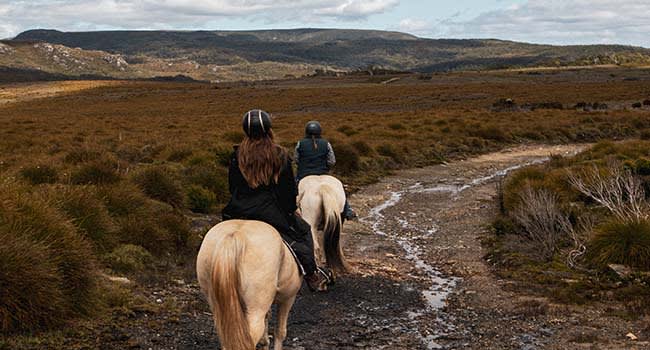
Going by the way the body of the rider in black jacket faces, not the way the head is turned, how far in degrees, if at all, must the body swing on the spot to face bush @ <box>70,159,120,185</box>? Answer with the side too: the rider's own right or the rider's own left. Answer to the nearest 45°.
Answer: approximately 45° to the rider's own left

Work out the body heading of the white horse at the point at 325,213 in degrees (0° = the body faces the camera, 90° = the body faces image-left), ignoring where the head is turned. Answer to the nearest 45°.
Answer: approximately 180°

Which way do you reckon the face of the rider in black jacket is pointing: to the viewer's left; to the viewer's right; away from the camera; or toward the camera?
away from the camera

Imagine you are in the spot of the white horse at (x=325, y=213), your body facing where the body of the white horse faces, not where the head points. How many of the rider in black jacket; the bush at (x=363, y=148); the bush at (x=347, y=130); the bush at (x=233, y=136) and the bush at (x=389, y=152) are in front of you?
4

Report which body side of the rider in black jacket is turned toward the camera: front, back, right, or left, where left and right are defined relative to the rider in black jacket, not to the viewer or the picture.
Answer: back

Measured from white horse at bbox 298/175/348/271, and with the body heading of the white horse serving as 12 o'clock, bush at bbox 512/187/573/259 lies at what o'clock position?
The bush is roughly at 2 o'clock from the white horse.

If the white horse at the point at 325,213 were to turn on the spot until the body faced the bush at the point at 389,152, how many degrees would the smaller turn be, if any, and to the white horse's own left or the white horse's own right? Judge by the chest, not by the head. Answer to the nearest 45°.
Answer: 0° — it already faces it

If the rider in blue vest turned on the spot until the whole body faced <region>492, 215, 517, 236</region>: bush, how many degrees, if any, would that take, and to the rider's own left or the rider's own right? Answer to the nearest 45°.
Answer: approximately 45° to the rider's own right

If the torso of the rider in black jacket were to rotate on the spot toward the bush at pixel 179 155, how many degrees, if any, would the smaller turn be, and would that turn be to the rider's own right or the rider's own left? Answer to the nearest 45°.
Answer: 0° — they already face it

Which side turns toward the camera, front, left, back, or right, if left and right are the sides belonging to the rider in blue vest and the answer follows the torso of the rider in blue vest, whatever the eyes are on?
back

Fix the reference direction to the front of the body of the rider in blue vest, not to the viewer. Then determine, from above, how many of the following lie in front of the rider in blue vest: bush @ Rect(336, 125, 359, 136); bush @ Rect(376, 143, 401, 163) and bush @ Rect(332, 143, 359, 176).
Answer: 3

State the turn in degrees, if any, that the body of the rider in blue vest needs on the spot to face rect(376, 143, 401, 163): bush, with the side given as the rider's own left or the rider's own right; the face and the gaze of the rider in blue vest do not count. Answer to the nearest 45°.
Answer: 0° — they already face it

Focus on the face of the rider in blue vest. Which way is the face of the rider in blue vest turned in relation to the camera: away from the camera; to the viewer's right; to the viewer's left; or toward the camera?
away from the camera
